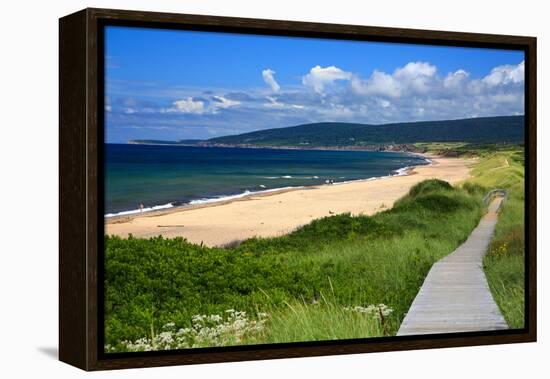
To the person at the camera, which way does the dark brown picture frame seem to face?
facing the viewer and to the right of the viewer
